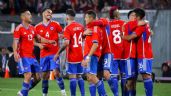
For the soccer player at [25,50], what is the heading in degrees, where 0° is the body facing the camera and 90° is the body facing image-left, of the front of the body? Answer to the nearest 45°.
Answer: approximately 315°
